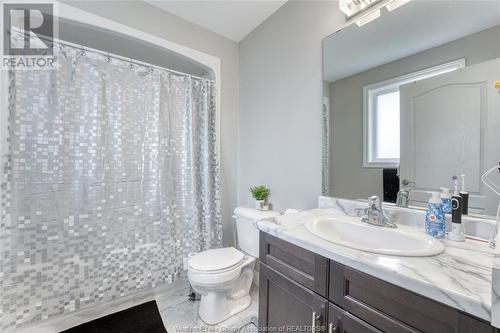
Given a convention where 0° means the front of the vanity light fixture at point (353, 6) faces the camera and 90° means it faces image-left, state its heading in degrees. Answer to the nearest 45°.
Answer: approximately 45°

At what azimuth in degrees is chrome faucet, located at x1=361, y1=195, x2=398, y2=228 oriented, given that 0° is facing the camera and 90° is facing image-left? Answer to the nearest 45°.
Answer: approximately 45°

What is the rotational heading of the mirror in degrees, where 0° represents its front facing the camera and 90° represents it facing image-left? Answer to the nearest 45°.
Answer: approximately 45°

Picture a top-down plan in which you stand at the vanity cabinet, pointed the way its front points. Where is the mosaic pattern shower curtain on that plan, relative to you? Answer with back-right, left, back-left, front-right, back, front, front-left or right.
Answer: front-right

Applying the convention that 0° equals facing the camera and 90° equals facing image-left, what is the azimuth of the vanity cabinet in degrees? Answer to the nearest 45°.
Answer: approximately 45°
